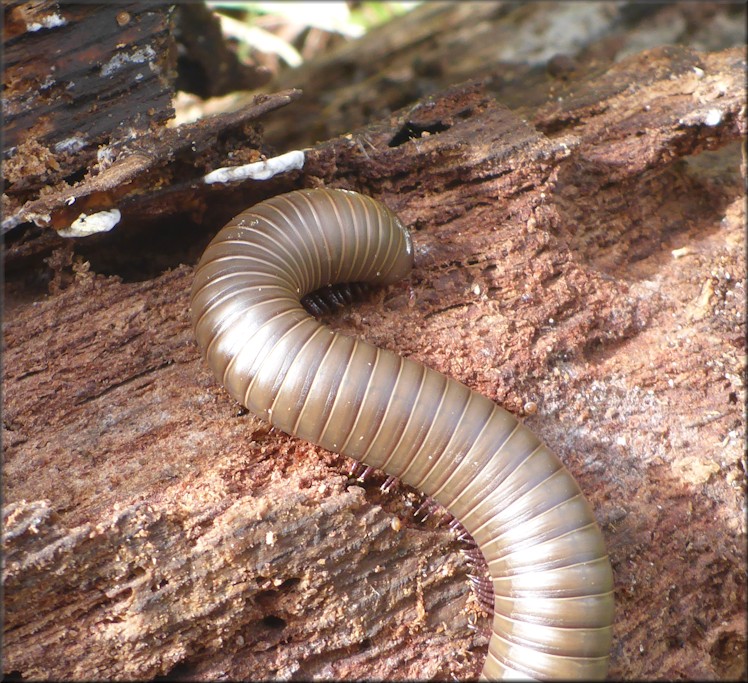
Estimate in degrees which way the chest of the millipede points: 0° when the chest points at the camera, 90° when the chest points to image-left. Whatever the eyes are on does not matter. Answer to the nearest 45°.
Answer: approximately 270°
